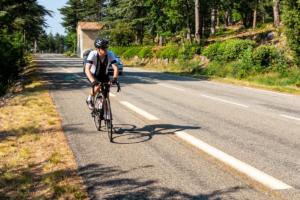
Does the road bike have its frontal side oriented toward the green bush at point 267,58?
no

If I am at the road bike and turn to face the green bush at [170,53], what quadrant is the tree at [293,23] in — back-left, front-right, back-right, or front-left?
front-right

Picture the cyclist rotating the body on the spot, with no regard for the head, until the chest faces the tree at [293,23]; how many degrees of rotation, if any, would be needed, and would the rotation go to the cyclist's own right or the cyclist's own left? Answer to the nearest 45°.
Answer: approximately 135° to the cyclist's own left

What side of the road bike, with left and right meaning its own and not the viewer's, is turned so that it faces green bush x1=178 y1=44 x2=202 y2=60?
back

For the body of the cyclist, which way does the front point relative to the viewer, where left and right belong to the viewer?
facing the viewer

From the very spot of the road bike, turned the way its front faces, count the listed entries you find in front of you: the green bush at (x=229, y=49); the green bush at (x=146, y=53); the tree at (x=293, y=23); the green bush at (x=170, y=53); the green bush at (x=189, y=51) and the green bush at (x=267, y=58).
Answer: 0

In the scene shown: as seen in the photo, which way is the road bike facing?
toward the camera

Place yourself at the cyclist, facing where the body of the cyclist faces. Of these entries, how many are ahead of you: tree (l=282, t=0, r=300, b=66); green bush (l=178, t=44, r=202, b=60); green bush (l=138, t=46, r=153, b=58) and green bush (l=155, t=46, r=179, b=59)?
0

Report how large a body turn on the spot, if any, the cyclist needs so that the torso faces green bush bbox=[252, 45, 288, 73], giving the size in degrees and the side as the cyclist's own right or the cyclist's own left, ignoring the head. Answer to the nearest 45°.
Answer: approximately 135° to the cyclist's own left

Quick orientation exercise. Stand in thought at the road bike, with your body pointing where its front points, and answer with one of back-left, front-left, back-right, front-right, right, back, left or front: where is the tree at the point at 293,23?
back-left

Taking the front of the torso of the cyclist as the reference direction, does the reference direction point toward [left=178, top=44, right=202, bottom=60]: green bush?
no

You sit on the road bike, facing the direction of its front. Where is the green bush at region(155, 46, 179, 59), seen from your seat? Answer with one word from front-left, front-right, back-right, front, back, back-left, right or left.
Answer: back

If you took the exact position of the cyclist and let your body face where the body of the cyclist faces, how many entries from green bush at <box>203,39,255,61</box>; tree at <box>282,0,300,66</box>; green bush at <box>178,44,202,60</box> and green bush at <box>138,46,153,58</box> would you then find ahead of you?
0

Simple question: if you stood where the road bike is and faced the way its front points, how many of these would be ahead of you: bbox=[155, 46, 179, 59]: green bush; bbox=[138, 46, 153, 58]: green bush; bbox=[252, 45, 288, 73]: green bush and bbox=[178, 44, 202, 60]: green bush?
0

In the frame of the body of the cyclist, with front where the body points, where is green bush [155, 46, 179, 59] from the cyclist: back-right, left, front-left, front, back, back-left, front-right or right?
back

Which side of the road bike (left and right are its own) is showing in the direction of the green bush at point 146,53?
back
